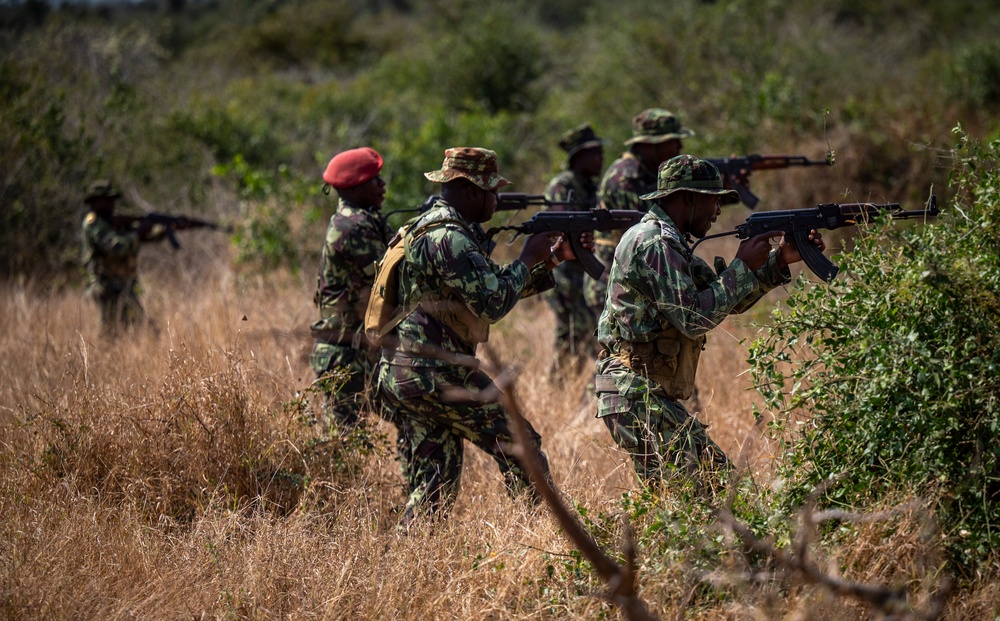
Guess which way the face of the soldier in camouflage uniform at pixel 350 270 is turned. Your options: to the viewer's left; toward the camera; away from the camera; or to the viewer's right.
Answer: to the viewer's right

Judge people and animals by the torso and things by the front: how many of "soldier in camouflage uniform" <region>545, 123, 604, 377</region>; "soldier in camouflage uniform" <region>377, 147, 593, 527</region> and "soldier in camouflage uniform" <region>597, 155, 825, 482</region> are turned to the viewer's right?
3

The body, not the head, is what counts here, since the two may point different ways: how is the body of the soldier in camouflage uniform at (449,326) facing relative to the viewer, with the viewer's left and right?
facing to the right of the viewer

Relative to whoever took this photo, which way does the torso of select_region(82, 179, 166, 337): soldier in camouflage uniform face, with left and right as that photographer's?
facing to the right of the viewer

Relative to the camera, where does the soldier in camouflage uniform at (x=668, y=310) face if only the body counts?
to the viewer's right

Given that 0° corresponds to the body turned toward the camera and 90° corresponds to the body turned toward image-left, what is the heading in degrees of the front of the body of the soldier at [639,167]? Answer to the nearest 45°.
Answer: approximately 270°

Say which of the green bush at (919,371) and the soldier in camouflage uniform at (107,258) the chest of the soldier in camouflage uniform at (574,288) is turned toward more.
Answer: the green bush

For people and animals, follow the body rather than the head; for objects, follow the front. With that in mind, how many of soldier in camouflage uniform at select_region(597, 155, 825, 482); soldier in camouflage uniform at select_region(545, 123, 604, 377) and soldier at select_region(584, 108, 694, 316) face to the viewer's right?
3

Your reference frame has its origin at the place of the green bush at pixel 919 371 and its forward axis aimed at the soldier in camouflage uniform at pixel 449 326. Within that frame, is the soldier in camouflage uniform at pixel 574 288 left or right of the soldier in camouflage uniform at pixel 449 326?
right

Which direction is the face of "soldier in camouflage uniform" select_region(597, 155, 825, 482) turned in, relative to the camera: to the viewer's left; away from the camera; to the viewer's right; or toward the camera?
to the viewer's right

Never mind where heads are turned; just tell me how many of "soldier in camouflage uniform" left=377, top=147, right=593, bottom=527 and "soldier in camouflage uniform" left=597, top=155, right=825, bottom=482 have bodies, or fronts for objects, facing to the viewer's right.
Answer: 2

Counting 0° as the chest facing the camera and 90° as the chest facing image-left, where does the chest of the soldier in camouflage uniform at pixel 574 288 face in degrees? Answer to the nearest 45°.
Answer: approximately 270°

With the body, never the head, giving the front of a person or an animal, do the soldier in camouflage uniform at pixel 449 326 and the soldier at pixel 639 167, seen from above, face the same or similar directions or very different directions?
same or similar directions

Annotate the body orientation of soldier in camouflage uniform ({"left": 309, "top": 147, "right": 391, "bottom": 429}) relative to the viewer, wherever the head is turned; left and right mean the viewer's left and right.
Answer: facing to the right of the viewer

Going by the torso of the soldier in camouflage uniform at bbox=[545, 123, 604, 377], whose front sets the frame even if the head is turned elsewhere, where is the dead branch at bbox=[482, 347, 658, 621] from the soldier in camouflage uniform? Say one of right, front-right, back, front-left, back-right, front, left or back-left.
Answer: right

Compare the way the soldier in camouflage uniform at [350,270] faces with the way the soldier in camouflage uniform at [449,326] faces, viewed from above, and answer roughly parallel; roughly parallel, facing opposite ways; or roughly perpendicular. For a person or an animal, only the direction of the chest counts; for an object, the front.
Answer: roughly parallel
